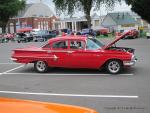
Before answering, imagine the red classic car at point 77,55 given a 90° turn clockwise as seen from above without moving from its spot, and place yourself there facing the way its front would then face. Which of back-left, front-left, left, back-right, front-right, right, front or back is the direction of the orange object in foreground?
front

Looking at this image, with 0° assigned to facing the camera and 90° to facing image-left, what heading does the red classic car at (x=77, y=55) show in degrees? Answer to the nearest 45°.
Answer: approximately 270°
